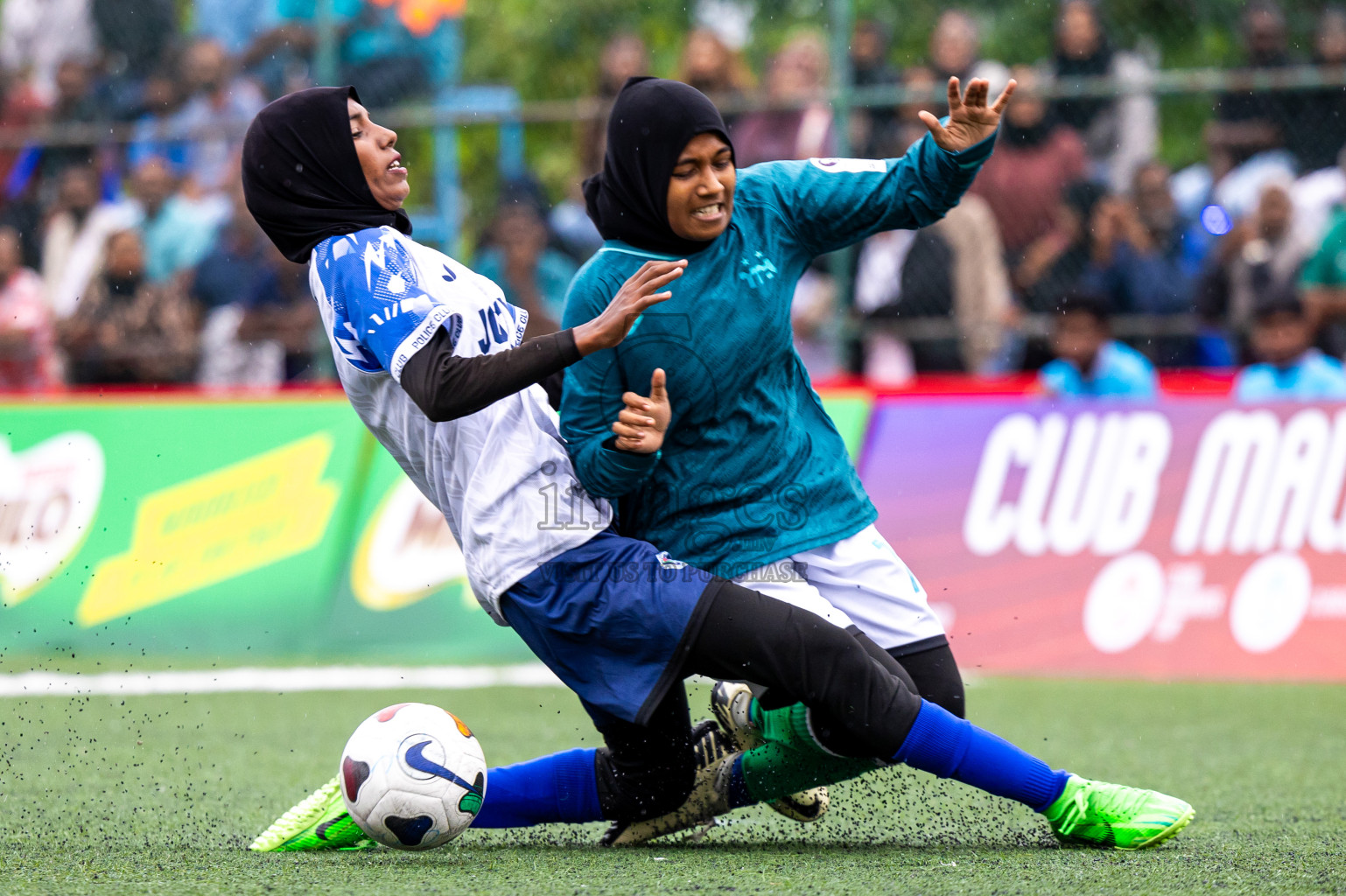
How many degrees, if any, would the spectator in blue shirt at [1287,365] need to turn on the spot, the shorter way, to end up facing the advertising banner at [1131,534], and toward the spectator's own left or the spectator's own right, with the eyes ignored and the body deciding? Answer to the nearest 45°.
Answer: approximately 45° to the spectator's own right

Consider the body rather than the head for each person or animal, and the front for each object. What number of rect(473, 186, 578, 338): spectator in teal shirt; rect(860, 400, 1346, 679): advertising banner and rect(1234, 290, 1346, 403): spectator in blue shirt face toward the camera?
3

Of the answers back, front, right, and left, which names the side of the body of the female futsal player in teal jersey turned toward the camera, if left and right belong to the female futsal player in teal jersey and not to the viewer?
front

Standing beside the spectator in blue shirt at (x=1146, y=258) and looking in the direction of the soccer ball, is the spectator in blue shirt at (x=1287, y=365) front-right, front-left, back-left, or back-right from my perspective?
front-left

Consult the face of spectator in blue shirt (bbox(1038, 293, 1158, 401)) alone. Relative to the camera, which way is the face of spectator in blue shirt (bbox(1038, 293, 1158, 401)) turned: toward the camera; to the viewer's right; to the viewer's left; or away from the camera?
toward the camera

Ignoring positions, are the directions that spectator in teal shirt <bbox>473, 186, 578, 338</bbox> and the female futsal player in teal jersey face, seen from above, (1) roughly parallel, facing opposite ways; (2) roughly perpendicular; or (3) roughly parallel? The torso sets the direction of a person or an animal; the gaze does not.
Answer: roughly parallel

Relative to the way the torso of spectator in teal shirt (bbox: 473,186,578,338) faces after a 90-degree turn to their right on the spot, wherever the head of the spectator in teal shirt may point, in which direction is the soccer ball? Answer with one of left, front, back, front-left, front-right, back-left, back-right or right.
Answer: left

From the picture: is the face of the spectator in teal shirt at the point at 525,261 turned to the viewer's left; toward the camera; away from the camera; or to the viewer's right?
toward the camera

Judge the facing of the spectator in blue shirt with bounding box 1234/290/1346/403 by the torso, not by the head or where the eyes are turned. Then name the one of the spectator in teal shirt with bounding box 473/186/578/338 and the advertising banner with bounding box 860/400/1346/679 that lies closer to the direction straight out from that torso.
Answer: the advertising banner

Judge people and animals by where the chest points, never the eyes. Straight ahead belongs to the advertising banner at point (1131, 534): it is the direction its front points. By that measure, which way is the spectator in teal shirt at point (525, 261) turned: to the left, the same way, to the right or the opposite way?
the same way

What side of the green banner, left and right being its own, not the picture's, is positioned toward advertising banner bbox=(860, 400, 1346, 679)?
left

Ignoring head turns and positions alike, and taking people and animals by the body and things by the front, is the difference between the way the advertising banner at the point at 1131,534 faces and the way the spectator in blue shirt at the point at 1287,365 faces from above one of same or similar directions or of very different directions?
same or similar directions

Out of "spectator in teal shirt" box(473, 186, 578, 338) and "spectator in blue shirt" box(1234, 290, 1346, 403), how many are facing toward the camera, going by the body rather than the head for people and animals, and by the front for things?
2

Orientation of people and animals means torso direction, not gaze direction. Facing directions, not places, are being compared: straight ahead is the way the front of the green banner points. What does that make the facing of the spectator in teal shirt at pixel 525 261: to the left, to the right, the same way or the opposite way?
the same way

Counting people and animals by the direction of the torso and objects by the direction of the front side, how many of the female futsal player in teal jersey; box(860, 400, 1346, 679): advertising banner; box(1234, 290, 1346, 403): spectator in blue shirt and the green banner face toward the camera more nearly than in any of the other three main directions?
4

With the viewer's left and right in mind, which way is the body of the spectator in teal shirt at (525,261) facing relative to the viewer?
facing the viewer
